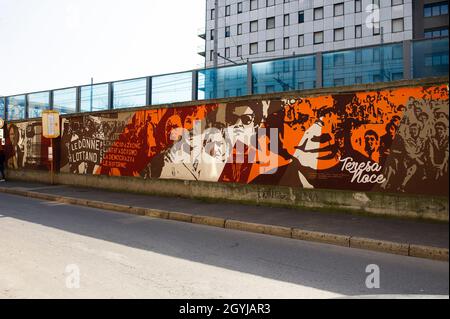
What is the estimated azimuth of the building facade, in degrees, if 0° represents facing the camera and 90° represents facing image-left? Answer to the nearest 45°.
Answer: approximately 45°

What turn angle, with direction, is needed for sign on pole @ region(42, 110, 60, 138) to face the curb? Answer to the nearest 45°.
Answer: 0° — it already faces it
